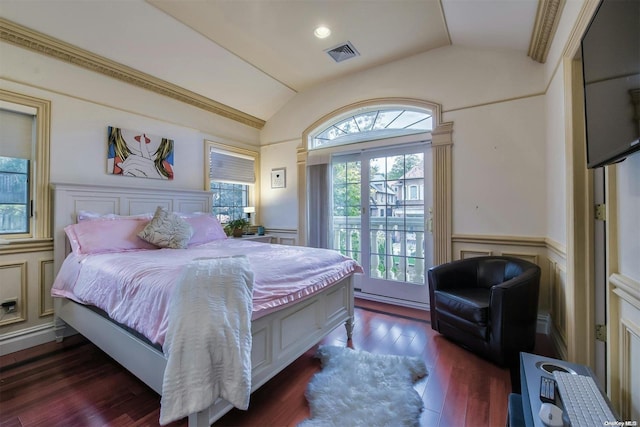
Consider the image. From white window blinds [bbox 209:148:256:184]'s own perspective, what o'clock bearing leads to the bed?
The bed is roughly at 2 o'clock from the white window blinds.

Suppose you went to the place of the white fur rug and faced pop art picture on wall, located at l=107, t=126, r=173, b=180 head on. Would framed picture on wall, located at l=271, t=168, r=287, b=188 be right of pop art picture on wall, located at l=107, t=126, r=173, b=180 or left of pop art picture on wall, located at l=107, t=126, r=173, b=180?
right

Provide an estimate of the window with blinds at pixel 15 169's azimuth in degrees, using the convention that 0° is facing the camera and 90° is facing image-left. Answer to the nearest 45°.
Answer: approximately 315°

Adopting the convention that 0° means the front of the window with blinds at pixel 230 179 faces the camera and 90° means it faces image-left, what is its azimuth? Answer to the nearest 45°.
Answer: approximately 315°

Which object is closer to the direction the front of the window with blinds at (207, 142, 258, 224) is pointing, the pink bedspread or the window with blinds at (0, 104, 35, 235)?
the pink bedspread

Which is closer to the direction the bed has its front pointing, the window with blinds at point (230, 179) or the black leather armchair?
the black leather armchair
